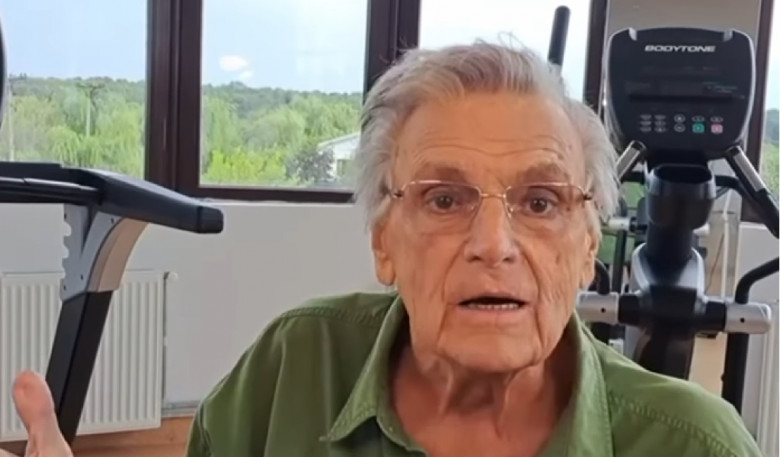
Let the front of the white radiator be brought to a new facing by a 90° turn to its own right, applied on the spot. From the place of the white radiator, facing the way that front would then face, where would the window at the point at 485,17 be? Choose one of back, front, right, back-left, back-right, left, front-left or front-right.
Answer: back

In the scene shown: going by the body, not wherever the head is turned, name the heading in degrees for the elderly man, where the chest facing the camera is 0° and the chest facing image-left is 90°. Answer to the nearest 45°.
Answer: approximately 0°

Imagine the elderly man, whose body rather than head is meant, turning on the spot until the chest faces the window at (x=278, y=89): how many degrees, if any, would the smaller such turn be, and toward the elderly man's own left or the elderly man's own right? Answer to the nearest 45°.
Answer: approximately 180°

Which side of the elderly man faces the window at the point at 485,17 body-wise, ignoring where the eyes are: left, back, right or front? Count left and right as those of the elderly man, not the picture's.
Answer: back

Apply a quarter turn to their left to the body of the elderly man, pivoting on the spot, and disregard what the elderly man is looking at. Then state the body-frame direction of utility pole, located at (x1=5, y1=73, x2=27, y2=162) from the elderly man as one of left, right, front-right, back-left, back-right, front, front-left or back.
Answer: back-left

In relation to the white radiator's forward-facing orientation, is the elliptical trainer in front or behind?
in front

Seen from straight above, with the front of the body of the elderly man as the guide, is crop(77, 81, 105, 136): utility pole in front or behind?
behind
